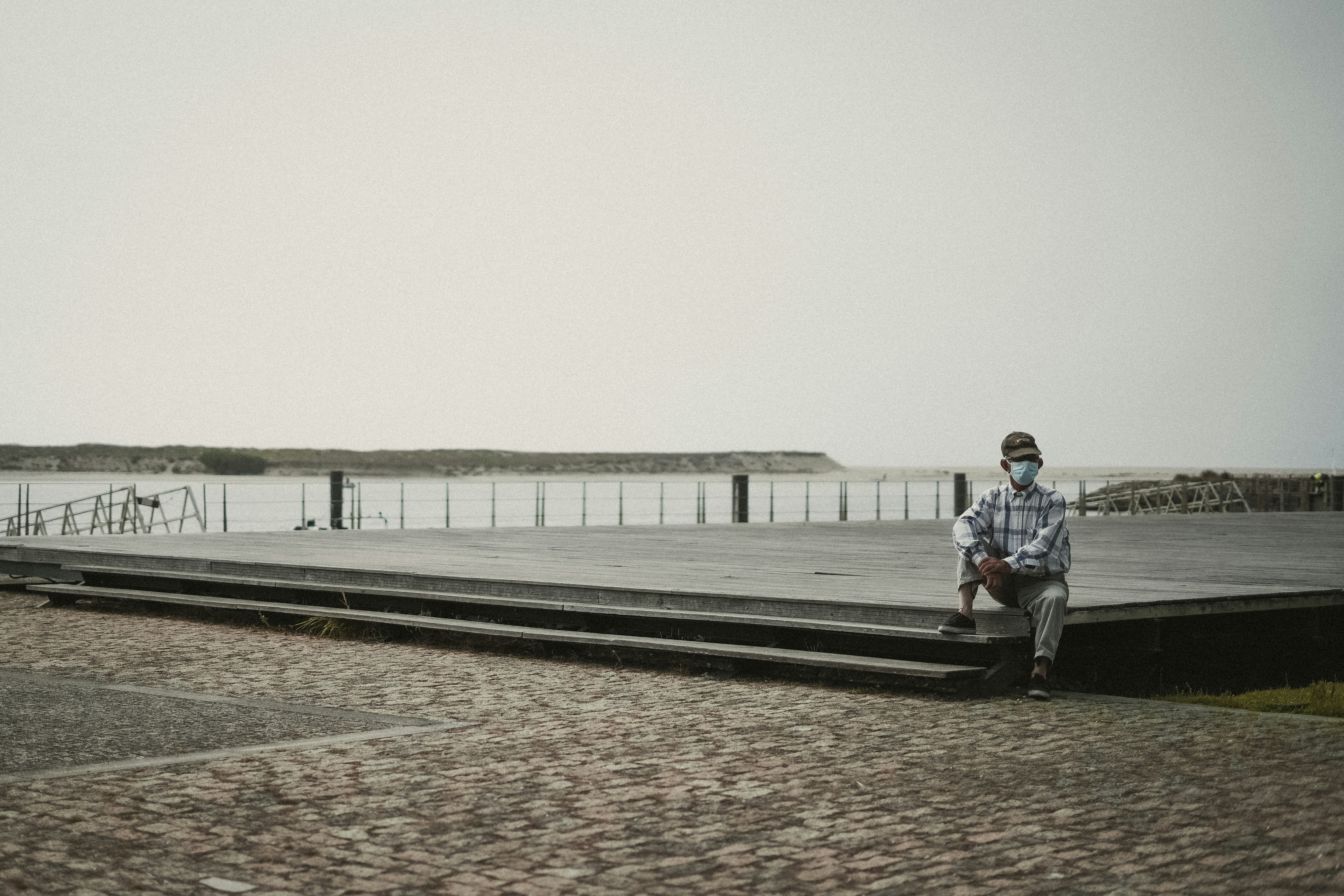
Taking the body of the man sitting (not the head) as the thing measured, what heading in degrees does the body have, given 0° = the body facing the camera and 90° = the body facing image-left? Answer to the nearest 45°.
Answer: approximately 0°

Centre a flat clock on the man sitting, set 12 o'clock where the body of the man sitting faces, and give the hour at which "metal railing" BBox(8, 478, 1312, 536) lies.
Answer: The metal railing is roughly at 5 o'clock from the man sitting.

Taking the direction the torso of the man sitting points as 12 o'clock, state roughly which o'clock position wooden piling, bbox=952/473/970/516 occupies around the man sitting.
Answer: The wooden piling is roughly at 6 o'clock from the man sitting.

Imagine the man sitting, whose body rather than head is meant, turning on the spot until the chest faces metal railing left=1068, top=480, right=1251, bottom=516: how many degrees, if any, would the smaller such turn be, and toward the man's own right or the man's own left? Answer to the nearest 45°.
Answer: approximately 180°
